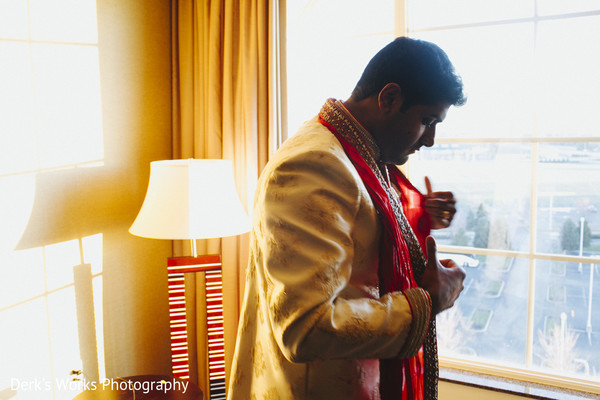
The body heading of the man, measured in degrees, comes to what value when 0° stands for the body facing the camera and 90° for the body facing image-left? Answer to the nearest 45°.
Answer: approximately 270°

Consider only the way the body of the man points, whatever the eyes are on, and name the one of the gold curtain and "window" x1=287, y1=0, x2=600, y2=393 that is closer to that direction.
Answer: the window

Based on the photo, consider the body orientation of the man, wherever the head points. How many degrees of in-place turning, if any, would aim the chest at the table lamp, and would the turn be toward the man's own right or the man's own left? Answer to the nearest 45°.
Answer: approximately 135° to the man's own left

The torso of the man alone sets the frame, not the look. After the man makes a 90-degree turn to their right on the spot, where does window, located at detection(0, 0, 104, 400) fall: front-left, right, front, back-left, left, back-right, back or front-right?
back-right

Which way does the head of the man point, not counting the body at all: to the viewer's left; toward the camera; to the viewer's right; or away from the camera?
to the viewer's right

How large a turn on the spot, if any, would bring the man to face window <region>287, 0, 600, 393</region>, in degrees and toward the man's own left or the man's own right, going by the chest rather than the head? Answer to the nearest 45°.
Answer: approximately 45° to the man's own left
